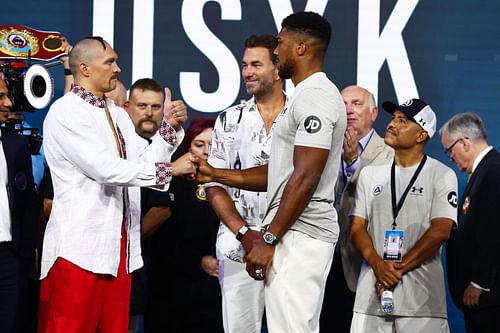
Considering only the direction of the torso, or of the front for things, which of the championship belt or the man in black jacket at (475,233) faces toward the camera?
the championship belt

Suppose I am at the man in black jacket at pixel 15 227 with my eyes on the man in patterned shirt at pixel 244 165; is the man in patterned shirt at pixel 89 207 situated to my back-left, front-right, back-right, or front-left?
front-right

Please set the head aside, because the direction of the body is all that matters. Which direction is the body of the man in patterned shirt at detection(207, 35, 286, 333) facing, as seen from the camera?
toward the camera

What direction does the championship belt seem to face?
toward the camera

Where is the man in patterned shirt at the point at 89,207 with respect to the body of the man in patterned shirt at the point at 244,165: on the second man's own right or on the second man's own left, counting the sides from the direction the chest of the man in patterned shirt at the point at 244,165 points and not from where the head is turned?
on the second man's own right

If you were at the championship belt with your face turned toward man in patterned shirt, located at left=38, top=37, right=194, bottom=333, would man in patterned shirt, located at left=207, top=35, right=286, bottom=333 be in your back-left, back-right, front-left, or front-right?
front-left

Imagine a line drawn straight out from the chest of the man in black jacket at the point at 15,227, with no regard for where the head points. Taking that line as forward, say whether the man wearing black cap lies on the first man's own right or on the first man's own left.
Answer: on the first man's own left

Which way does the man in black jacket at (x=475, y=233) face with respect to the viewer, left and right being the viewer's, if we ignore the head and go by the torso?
facing to the left of the viewer

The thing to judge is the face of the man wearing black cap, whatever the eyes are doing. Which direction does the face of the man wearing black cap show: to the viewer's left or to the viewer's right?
to the viewer's left
